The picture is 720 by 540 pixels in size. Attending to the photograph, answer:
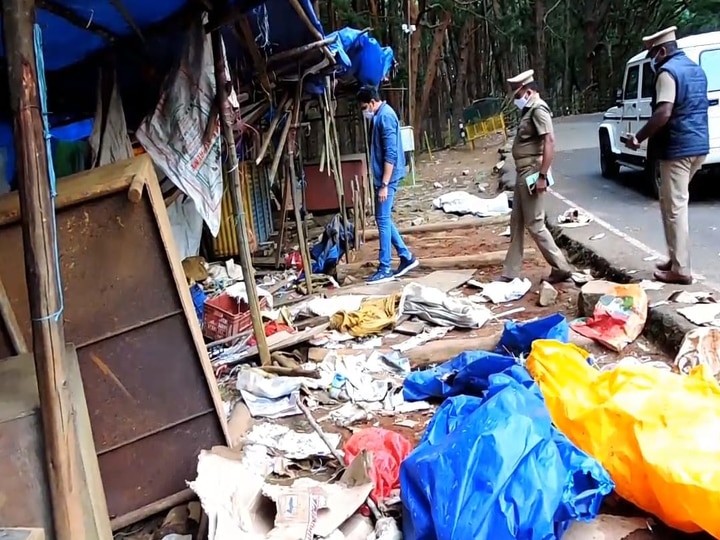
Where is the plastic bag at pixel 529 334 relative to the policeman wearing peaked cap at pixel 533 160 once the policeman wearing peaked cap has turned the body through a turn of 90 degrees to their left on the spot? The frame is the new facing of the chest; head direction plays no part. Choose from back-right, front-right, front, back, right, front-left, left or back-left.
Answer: front-right

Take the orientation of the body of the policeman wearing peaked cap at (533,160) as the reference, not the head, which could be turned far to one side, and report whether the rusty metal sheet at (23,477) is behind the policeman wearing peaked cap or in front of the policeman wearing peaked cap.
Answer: in front

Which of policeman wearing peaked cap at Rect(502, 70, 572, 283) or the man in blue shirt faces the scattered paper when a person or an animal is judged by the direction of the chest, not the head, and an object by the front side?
the policeman wearing peaked cap

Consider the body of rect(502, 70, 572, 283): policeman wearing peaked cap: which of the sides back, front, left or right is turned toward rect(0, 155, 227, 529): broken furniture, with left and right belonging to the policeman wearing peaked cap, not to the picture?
front

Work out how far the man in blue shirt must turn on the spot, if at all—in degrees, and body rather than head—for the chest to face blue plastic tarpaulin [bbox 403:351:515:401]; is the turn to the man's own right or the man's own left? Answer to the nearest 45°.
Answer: approximately 90° to the man's own left

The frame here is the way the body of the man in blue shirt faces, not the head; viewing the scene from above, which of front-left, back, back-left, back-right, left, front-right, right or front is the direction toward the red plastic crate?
front-left

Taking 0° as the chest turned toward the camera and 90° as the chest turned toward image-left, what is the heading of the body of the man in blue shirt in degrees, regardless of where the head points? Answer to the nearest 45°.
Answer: approximately 90°

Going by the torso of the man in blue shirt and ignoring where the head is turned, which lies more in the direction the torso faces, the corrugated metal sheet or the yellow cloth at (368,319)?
the corrugated metal sheet

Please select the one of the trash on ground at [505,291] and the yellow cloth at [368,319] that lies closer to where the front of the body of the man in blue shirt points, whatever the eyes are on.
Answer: the yellow cloth

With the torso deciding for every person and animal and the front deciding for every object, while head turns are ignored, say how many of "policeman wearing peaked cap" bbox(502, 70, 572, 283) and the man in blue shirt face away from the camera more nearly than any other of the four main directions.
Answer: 0
